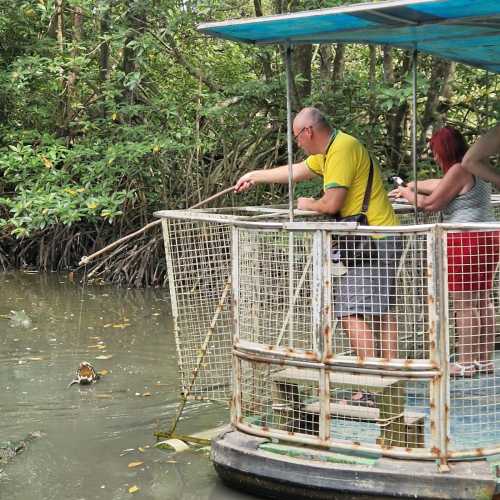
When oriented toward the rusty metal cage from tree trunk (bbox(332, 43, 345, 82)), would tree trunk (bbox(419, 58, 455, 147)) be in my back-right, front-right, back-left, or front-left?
front-left

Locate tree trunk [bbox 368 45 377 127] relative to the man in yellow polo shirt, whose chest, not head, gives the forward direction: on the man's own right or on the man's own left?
on the man's own right

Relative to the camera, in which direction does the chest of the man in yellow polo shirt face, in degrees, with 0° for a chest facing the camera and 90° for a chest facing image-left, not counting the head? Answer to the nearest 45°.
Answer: approximately 90°

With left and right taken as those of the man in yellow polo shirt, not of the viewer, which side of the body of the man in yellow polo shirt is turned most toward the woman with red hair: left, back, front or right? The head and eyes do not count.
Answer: back

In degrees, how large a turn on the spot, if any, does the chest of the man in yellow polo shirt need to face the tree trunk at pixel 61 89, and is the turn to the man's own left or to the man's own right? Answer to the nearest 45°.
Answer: approximately 45° to the man's own right

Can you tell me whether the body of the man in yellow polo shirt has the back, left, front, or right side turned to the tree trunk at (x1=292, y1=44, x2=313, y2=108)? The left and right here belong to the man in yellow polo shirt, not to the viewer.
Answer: right

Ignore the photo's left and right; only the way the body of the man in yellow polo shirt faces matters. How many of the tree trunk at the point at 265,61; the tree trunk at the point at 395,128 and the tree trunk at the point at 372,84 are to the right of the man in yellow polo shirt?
3

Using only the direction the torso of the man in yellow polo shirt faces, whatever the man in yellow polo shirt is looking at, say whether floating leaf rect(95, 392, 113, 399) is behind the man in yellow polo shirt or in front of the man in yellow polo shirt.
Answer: in front

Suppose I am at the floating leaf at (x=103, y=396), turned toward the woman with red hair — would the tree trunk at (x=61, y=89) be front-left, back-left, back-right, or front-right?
back-left

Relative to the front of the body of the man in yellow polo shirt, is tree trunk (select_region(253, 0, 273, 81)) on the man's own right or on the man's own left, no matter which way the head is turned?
on the man's own right

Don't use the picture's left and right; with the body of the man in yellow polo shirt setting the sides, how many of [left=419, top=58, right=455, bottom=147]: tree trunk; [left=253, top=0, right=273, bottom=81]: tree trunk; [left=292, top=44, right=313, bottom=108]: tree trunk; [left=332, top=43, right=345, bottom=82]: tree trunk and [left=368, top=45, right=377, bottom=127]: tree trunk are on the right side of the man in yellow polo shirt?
5

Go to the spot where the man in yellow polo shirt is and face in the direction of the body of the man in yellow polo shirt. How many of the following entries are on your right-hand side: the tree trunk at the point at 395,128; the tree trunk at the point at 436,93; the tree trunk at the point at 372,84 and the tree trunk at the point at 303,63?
4

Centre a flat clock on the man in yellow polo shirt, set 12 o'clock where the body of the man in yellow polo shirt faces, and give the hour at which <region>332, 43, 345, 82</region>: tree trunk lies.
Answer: The tree trunk is roughly at 3 o'clock from the man in yellow polo shirt.

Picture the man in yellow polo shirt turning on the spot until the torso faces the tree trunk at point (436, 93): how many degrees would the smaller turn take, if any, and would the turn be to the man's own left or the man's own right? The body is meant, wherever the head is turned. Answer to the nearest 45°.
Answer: approximately 90° to the man's own right

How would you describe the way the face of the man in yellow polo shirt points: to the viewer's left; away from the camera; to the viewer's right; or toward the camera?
to the viewer's left
